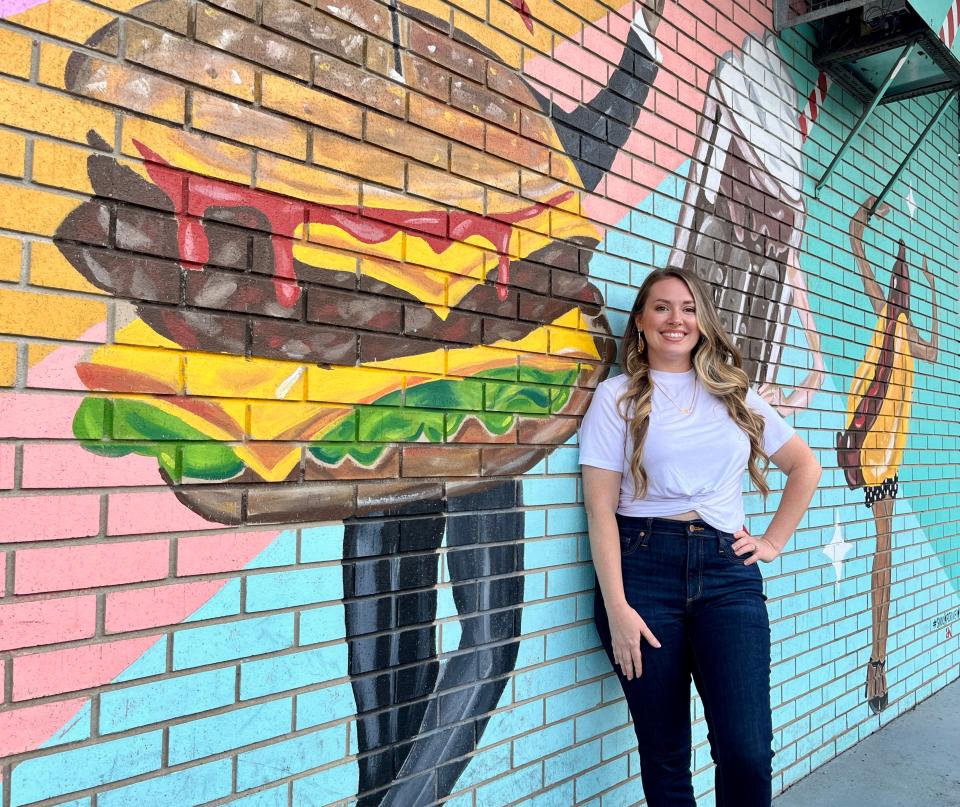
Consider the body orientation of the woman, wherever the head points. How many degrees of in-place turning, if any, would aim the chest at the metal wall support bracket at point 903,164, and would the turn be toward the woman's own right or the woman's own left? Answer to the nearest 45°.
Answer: approximately 135° to the woman's own left

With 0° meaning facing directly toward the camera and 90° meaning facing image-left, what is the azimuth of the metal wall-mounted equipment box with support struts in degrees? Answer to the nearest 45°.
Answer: approximately 315°

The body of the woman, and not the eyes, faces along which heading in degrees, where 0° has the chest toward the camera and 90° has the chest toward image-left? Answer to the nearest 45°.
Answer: approximately 0°
